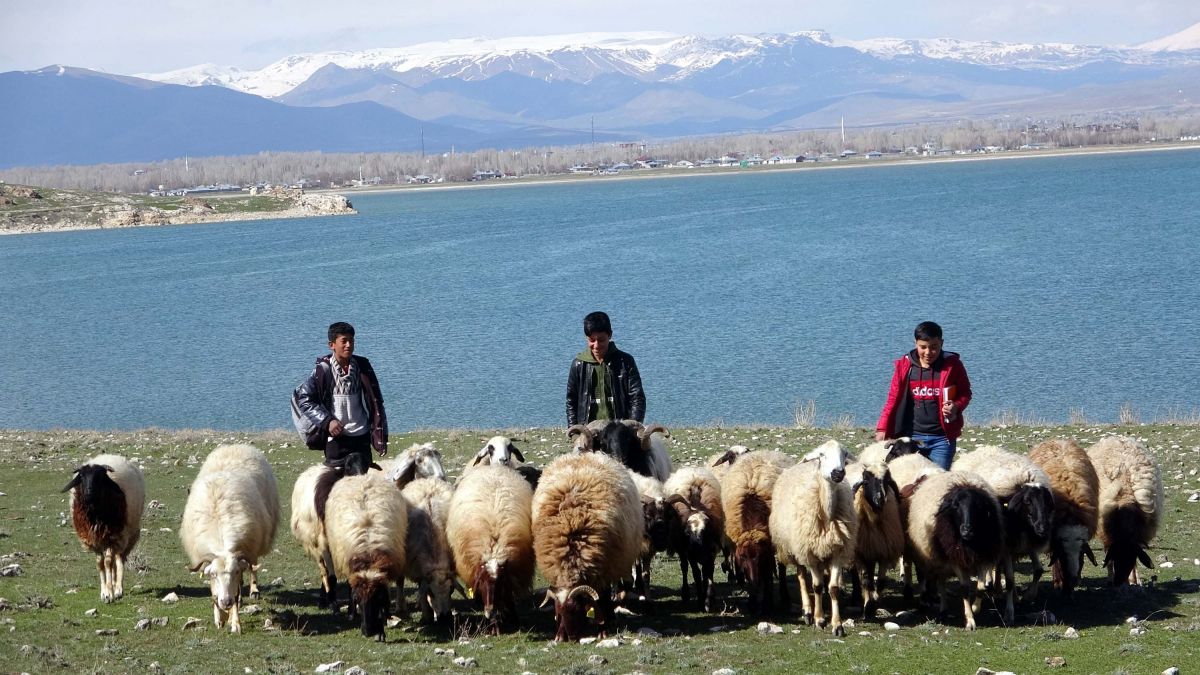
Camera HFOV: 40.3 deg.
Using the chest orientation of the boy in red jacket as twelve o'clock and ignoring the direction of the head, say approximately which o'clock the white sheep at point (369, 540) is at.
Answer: The white sheep is roughly at 2 o'clock from the boy in red jacket.

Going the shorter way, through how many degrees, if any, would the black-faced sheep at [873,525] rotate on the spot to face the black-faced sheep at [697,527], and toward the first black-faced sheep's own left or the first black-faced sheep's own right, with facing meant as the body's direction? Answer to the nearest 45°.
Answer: approximately 90° to the first black-faced sheep's own right

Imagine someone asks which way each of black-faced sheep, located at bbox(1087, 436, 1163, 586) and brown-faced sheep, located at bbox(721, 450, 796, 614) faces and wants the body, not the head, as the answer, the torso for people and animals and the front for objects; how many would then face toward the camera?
2

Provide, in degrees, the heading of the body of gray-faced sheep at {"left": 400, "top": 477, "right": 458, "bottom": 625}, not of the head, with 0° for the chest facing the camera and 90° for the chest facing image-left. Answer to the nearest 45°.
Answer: approximately 0°

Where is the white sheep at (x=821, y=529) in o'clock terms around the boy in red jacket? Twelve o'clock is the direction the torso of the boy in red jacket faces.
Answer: The white sheep is roughly at 1 o'clock from the boy in red jacket.

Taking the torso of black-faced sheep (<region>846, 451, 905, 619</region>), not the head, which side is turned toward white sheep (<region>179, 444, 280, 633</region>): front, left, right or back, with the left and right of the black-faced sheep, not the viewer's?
right

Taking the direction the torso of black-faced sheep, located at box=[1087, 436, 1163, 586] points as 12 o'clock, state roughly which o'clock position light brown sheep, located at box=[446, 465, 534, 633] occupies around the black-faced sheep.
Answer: The light brown sheep is roughly at 2 o'clock from the black-faced sheep.

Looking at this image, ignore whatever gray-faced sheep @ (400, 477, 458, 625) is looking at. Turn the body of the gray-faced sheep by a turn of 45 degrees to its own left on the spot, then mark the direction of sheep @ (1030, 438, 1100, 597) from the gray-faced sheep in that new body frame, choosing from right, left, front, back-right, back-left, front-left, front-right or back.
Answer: front-left
